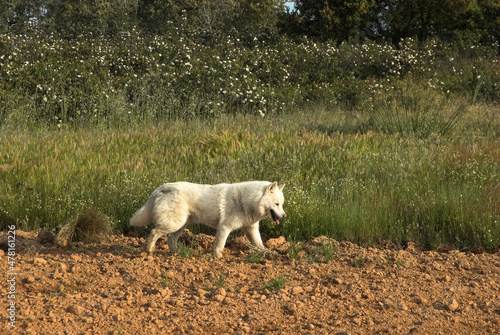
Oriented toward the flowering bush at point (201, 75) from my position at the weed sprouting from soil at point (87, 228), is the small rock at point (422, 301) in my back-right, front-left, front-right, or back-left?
back-right

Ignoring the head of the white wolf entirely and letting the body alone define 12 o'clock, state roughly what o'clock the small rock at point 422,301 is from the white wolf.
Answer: The small rock is roughly at 1 o'clock from the white wolf.

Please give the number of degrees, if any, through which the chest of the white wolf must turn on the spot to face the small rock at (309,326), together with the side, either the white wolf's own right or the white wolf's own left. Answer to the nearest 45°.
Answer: approximately 45° to the white wolf's own right

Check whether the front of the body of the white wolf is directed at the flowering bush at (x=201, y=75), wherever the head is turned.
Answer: no

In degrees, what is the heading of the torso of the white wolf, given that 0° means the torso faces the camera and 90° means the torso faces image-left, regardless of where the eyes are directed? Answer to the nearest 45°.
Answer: approximately 270°

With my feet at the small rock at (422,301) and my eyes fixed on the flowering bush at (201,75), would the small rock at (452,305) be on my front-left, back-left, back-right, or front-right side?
back-right

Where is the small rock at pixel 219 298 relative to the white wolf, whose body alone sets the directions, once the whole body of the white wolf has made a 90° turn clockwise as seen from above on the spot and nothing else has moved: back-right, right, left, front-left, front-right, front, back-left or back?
front

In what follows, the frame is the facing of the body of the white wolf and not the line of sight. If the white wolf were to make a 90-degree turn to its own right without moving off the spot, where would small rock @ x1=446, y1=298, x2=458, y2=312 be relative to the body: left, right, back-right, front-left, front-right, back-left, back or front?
front-left

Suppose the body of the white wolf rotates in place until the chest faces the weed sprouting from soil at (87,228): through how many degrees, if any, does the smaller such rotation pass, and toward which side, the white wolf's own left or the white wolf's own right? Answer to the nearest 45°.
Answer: approximately 135° to the white wolf's own left

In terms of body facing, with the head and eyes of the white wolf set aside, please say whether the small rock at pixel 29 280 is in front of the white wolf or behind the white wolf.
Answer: behind

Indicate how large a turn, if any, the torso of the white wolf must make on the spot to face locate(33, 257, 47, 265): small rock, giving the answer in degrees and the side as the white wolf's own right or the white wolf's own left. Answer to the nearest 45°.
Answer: approximately 180°

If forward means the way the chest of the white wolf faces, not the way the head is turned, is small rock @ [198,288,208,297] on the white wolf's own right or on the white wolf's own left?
on the white wolf's own right

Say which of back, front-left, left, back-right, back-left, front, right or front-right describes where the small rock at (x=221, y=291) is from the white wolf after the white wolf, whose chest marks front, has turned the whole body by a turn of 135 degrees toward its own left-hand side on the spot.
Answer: back-left

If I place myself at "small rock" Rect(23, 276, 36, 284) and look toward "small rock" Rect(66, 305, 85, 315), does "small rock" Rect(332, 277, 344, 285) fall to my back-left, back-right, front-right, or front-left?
front-left

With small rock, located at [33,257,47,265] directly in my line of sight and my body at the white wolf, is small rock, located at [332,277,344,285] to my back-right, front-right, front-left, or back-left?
back-left

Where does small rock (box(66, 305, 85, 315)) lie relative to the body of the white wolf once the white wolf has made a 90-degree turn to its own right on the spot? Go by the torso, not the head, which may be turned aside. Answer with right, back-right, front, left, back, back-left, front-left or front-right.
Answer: front-right
